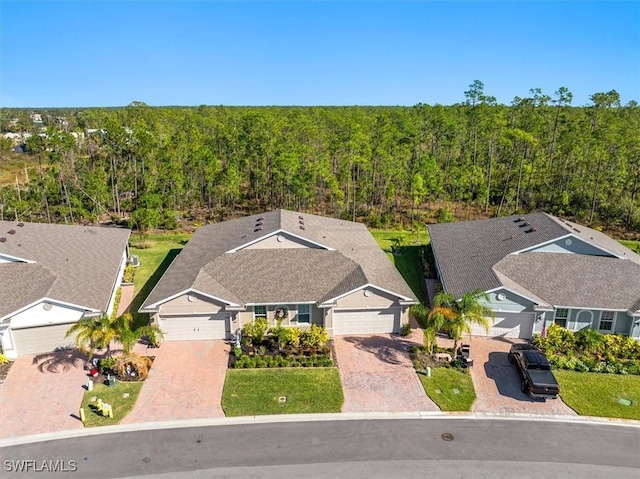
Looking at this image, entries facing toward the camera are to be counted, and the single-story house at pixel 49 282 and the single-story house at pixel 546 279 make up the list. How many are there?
2

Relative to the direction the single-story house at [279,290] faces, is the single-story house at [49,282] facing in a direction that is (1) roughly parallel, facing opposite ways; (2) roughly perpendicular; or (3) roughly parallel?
roughly parallel

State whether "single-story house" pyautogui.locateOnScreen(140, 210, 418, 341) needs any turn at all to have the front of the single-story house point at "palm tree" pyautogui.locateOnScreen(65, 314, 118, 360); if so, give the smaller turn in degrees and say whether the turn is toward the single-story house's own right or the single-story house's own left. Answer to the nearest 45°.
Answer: approximately 45° to the single-story house's own right

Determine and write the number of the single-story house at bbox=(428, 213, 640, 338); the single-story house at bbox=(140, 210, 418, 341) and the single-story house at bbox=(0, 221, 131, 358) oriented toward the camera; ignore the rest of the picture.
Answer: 3

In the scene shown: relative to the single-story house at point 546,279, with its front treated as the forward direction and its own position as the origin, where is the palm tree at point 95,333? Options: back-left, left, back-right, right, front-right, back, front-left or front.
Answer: front-right

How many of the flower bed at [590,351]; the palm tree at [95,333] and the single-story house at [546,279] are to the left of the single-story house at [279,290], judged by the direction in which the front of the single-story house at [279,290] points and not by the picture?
2

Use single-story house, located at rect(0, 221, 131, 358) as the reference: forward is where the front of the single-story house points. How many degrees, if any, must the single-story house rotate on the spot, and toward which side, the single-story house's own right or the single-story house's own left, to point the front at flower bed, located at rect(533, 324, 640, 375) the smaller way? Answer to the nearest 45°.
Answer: approximately 45° to the single-story house's own left

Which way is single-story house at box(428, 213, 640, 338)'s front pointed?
toward the camera

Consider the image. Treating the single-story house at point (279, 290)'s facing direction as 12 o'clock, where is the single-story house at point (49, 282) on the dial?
the single-story house at point (49, 282) is roughly at 3 o'clock from the single-story house at point (279, 290).

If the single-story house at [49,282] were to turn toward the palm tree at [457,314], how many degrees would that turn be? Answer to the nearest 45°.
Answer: approximately 45° to its left

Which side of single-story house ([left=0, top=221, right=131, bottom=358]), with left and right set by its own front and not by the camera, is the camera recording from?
front

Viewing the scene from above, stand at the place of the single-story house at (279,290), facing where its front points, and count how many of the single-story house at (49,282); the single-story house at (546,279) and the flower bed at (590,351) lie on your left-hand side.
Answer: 2

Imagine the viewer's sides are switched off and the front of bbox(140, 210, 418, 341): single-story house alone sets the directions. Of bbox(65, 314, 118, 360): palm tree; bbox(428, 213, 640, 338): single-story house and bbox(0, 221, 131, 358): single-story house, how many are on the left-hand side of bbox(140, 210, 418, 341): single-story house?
1

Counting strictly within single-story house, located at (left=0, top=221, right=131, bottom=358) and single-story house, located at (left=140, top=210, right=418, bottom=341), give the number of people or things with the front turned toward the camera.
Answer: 2

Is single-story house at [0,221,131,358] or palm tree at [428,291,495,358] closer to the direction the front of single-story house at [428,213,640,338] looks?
the palm tree
